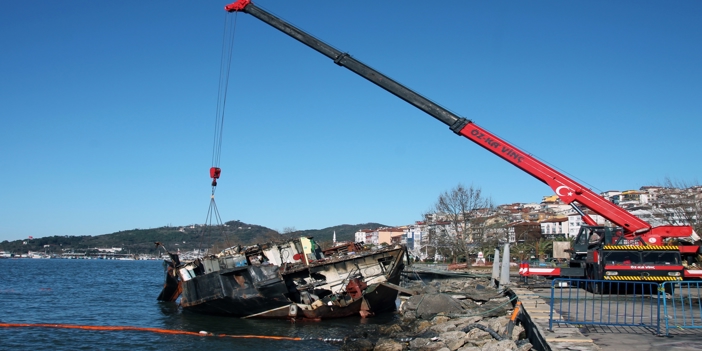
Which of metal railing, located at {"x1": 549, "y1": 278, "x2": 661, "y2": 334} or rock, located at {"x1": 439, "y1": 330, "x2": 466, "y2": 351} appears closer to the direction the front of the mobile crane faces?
the metal railing

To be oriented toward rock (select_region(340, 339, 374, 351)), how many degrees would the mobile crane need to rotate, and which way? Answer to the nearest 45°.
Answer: approximately 45° to its right

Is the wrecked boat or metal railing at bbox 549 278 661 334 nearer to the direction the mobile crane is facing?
the metal railing

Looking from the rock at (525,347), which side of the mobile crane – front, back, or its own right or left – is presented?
front

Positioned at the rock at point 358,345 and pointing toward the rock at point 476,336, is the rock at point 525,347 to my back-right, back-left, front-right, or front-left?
front-right

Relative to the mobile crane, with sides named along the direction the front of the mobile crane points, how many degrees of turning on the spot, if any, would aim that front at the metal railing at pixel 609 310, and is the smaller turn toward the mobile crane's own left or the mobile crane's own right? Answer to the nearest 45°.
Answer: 0° — it already faces it
